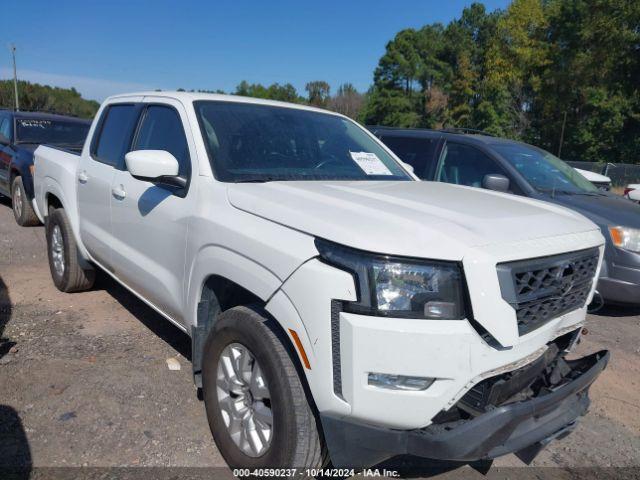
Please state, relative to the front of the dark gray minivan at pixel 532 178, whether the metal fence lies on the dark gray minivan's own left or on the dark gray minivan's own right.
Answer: on the dark gray minivan's own left

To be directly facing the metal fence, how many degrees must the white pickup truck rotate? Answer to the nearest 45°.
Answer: approximately 90° to its left

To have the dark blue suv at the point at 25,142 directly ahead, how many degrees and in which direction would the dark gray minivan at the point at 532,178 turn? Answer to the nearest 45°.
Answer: approximately 135° to its right

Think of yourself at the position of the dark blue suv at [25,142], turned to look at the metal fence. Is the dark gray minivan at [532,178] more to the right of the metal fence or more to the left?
right

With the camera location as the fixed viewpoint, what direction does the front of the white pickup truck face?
facing the viewer and to the right of the viewer

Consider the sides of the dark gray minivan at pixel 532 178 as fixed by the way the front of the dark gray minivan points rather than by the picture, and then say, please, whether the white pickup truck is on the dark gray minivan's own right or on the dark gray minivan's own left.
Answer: on the dark gray minivan's own right

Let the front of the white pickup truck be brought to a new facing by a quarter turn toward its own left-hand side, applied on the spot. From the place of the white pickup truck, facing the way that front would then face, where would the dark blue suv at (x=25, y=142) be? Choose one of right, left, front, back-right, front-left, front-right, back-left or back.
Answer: left

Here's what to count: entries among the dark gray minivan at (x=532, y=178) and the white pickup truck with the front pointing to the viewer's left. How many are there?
0
